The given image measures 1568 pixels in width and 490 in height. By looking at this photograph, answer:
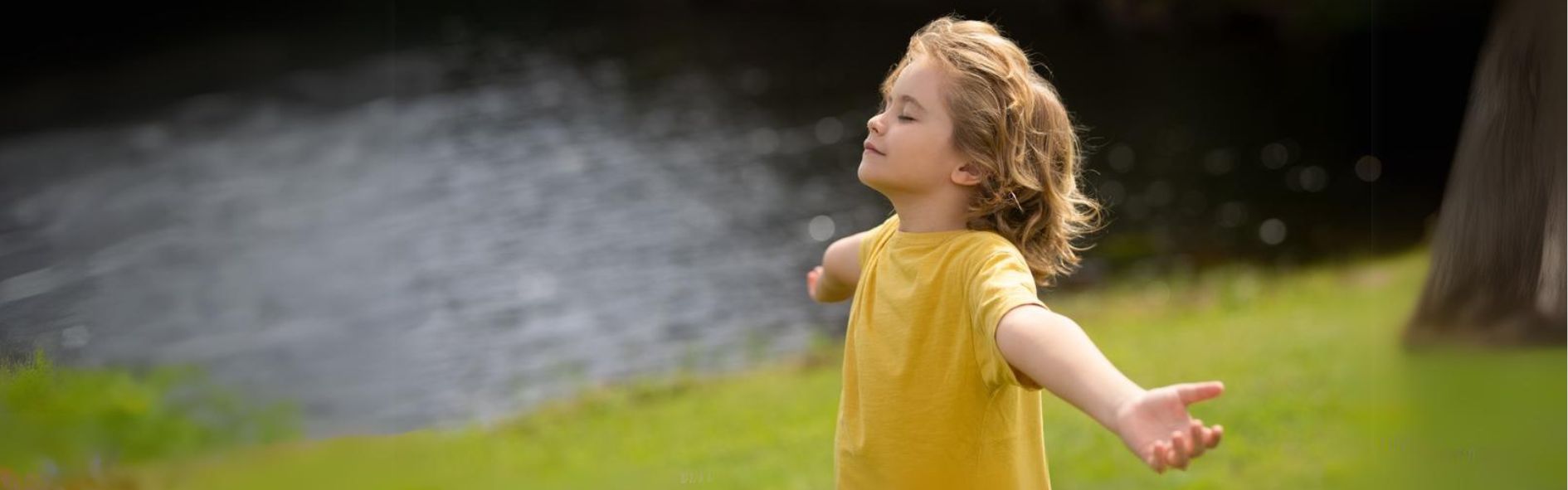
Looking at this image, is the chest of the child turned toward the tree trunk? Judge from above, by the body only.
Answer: no

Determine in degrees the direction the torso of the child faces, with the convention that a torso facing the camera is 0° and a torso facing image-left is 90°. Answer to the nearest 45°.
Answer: approximately 45°

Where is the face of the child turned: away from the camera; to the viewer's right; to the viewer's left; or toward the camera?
to the viewer's left
